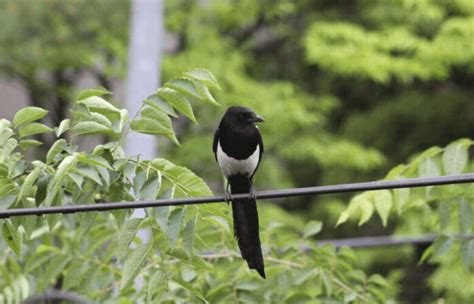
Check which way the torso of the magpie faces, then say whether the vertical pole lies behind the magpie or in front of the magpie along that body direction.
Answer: behind

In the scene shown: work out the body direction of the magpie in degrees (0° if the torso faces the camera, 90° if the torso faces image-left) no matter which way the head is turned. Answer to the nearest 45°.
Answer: approximately 0°
